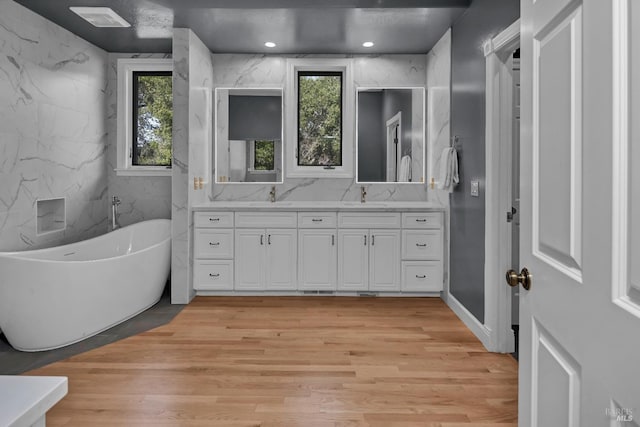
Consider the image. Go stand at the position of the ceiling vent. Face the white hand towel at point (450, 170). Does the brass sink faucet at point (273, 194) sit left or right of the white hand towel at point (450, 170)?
left

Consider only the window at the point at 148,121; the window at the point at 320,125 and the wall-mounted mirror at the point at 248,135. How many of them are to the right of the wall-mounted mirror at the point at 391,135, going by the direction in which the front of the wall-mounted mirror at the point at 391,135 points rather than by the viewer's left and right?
3

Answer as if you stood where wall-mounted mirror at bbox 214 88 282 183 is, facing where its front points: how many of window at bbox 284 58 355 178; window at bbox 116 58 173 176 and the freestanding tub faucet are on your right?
2

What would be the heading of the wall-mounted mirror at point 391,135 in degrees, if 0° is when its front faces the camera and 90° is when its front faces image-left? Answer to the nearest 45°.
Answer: approximately 0°

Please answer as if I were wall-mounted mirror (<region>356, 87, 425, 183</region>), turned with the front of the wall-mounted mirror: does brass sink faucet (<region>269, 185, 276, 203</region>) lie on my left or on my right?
on my right

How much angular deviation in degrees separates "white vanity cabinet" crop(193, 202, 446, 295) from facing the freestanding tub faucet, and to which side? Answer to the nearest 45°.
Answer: approximately 90° to its right

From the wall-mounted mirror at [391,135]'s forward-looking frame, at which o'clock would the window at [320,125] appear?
The window is roughly at 3 o'clock from the wall-mounted mirror.

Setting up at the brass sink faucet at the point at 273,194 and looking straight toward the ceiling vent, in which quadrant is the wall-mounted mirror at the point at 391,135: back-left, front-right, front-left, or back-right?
back-left

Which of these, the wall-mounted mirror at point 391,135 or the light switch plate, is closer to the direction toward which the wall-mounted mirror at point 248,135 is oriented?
the light switch plate

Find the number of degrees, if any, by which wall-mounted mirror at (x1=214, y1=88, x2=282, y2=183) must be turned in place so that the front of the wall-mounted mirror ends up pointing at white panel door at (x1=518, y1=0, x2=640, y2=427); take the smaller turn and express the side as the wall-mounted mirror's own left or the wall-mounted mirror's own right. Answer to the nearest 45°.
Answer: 0° — it already faces it
